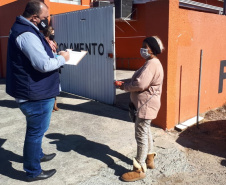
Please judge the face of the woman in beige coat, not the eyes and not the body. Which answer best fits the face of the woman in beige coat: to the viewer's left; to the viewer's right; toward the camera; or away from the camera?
to the viewer's left

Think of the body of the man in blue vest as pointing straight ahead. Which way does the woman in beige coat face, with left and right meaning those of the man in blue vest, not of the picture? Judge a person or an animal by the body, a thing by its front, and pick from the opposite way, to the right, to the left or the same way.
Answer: the opposite way

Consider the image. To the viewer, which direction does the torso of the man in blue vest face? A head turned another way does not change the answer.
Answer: to the viewer's right

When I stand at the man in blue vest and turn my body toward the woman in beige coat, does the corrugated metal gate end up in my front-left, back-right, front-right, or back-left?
front-left

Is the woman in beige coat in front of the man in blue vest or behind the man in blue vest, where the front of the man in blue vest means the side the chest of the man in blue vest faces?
in front

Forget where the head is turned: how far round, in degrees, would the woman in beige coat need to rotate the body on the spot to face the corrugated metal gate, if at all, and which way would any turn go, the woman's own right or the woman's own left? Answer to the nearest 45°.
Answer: approximately 90° to the woman's own right

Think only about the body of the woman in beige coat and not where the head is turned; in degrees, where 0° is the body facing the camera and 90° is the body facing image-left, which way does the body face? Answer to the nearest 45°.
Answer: approximately 90°

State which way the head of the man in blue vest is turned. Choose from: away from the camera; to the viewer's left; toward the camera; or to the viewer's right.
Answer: to the viewer's right

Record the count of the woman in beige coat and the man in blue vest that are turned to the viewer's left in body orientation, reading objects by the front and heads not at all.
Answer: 1

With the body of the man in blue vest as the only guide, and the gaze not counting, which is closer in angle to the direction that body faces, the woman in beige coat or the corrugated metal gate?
the woman in beige coat

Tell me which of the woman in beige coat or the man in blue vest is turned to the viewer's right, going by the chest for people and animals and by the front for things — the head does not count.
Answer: the man in blue vest

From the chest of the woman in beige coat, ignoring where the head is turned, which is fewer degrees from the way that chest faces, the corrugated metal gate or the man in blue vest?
the man in blue vest

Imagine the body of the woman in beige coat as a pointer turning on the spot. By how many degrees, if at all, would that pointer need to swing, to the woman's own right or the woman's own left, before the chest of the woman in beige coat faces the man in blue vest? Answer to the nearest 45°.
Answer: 0° — they already face them
